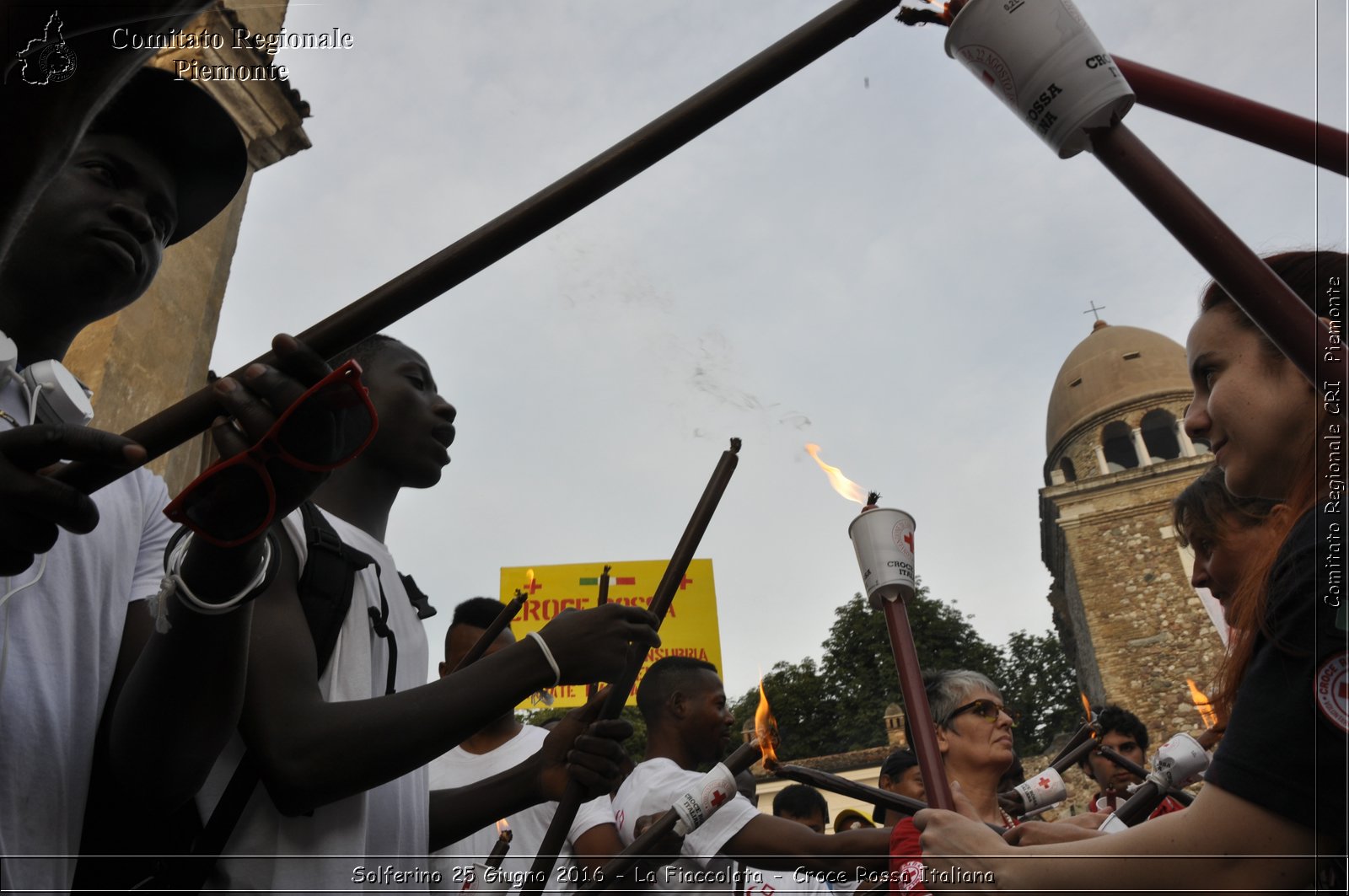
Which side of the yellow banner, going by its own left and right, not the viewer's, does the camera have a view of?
front

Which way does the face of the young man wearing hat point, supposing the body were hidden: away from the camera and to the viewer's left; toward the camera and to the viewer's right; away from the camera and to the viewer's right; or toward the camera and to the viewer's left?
toward the camera and to the viewer's right

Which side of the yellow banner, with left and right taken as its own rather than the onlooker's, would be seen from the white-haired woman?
front

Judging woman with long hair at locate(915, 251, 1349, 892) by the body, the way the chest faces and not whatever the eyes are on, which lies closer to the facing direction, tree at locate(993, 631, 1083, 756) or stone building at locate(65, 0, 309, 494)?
the stone building

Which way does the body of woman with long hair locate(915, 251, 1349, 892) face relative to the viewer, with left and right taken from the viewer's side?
facing to the left of the viewer

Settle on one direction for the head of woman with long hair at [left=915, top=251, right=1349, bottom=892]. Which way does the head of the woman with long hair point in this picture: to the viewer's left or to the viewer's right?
to the viewer's left

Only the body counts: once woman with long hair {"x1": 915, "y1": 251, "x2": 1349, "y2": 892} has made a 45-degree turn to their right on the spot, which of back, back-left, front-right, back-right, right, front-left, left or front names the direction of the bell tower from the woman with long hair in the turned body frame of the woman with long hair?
front-right

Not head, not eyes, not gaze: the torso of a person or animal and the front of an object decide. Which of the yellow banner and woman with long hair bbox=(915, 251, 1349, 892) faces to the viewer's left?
the woman with long hair

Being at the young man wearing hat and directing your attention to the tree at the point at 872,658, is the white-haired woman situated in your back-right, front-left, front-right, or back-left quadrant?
front-right

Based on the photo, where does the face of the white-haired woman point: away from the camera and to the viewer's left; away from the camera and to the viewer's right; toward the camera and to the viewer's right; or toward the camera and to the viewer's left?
toward the camera and to the viewer's right

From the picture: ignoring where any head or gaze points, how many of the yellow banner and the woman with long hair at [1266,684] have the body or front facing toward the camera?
1

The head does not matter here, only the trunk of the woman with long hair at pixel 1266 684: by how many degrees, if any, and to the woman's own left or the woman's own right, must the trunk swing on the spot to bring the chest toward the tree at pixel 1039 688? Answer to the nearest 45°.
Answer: approximately 90° to the woman's own right
